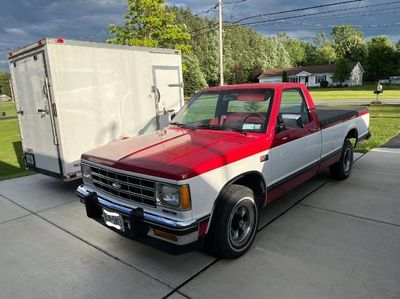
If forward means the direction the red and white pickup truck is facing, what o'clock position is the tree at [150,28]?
The tree is roughly at 4 o'clock from the red and white pickup truck.

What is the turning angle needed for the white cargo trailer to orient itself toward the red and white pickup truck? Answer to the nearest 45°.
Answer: approximately 90° to its right

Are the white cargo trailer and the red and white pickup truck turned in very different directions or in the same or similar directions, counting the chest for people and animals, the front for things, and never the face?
very different directions

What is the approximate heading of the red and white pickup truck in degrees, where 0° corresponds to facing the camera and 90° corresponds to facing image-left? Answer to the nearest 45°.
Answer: approximately 45°

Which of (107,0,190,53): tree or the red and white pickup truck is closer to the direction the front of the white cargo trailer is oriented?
the tree

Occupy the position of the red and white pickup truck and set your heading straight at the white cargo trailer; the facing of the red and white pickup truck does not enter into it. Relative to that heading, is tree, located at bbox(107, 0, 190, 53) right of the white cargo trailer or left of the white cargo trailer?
right

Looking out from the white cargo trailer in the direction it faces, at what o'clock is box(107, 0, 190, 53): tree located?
The tree is roughly at 11 o'clock from the white cargo trailer.

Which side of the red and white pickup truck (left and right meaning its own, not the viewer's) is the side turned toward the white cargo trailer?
right

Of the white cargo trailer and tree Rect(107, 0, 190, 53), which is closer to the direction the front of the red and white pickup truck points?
the white cargo trailer

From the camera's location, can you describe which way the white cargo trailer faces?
facing away from the viewer and to the right of the viewer
